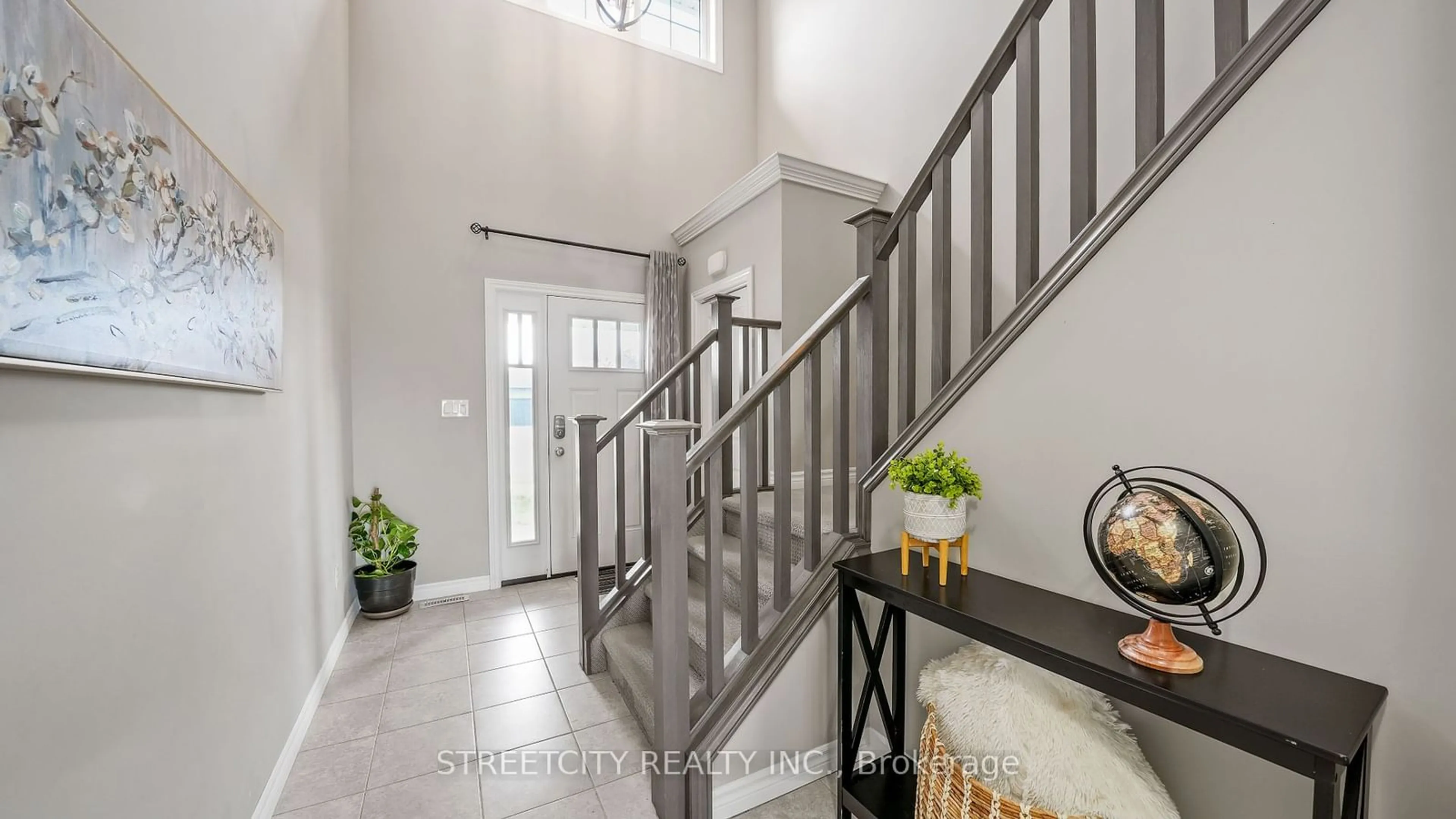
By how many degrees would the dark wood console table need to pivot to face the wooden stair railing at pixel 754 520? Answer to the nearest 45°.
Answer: approximately 45° to its right

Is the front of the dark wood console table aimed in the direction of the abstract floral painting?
yes

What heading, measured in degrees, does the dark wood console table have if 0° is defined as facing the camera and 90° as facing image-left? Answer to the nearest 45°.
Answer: approximately 45°

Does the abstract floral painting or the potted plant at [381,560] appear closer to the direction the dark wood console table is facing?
the abstract floral painting

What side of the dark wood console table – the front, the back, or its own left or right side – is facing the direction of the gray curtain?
right
